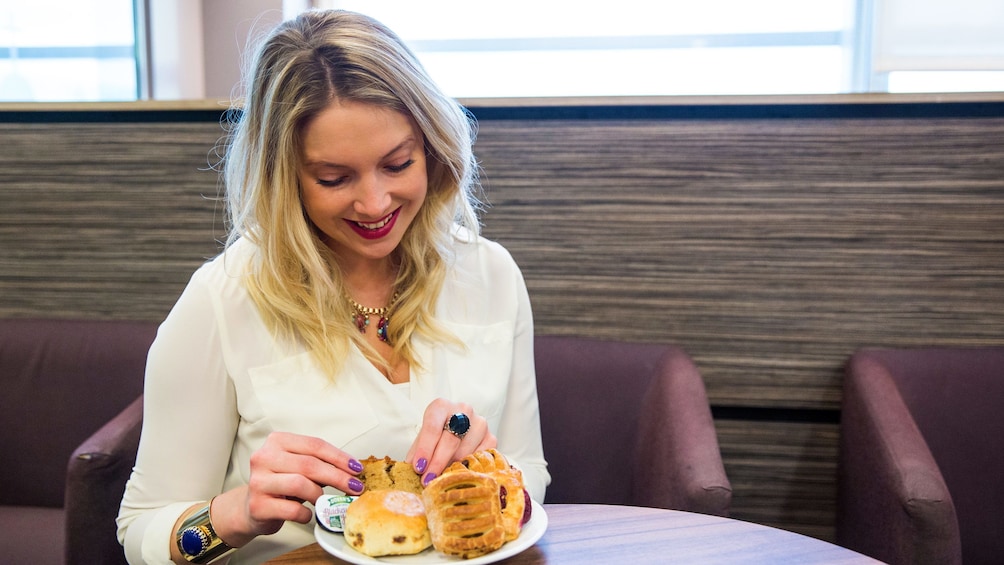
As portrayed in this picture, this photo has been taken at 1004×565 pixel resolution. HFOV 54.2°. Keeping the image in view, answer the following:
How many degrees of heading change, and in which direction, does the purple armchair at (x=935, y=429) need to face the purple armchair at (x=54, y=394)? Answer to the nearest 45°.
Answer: approximately 135° to its right

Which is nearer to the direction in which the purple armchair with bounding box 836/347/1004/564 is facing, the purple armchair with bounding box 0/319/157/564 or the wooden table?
the wooden table

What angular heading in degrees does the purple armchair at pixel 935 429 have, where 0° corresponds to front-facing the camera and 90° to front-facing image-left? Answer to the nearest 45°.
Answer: approximately 315°

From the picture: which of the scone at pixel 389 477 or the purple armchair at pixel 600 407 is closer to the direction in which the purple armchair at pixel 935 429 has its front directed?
the scone

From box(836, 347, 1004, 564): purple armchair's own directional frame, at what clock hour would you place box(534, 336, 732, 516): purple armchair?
box(534, 336, 732, 516): purple armchair is roughly at 4 o'clock from box(836, 347, 1004, 564): purple armchair.

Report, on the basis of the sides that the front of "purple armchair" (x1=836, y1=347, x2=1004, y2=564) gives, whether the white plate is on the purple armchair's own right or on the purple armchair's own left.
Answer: on the purple armchair's own right

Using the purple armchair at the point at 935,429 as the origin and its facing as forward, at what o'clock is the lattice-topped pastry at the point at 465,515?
The lattice-topped pastry is roughly at 2 o'clock from the purple armchair.

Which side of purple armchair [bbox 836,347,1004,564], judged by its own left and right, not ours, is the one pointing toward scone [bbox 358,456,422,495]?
right

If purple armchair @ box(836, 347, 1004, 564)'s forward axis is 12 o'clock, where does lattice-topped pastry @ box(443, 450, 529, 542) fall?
The lattice-topped pastry is roughly at 2 o'clock from the purple armchair.
